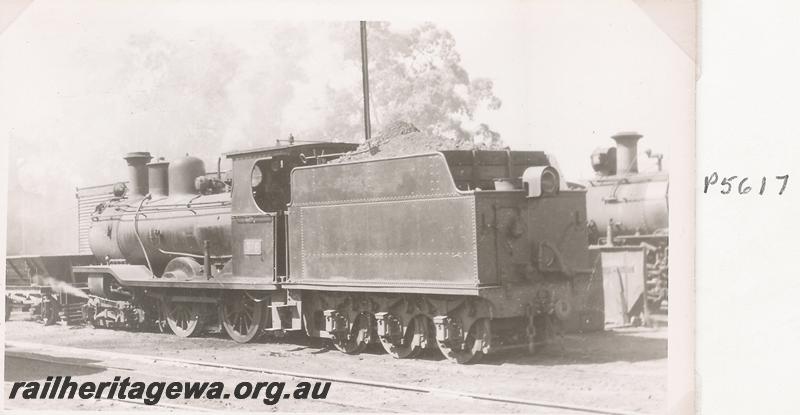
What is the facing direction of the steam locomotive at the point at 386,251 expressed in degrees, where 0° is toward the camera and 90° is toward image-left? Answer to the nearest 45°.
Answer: approximately 135°

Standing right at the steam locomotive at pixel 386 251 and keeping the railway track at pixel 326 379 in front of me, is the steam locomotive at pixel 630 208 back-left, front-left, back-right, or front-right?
back-left
